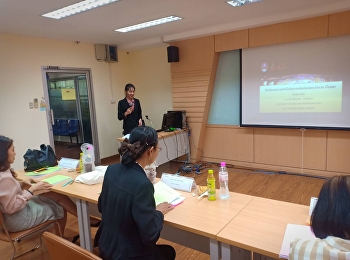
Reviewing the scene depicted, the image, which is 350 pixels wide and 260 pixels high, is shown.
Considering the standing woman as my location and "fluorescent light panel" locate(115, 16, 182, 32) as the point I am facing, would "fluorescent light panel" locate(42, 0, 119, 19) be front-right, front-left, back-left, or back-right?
front-right

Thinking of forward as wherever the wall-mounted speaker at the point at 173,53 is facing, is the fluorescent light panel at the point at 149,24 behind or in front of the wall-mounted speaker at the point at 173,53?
in front

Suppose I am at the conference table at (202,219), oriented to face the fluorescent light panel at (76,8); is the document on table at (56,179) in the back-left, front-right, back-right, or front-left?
front-left

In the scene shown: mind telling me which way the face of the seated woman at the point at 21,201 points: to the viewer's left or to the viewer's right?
to the viewer's right

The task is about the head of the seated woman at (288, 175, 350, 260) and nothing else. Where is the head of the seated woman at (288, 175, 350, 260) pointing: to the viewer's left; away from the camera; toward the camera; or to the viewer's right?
away from the camera

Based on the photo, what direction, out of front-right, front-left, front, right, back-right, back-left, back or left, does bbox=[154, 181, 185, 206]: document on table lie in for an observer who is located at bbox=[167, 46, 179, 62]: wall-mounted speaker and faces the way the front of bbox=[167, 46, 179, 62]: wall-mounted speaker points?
front

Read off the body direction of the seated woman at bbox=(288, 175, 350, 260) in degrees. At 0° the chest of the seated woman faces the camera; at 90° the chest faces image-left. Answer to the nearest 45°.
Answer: approximately 180°

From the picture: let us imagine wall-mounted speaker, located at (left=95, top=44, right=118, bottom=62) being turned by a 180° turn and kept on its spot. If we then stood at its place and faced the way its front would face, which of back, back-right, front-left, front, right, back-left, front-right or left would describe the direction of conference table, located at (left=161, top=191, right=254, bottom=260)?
back-left

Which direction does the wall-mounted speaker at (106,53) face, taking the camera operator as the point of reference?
facing the viewer and to the right of the viewer

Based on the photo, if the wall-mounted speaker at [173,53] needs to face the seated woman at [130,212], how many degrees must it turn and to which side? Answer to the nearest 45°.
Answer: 0° — it already faces them

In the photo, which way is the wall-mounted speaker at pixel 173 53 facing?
toward the camera

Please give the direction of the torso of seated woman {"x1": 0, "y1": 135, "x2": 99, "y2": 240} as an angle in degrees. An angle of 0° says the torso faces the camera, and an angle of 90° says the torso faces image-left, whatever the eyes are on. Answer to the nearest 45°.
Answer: approximately 270°

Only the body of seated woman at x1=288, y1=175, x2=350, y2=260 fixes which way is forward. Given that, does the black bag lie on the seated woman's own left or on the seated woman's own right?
on the seated woman's own left
